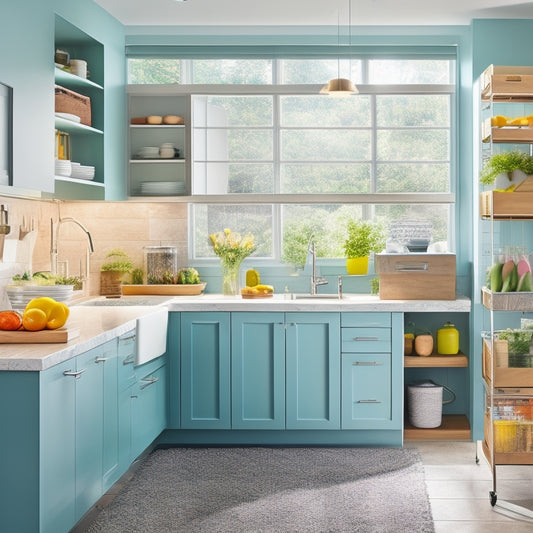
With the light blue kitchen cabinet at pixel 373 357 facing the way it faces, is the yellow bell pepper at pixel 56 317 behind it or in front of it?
in front

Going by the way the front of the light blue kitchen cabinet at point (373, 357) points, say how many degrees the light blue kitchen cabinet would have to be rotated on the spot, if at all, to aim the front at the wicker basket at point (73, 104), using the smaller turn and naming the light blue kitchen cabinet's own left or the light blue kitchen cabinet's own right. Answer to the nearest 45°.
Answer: approximately 90° to the light blue kitchen cabinet's own right

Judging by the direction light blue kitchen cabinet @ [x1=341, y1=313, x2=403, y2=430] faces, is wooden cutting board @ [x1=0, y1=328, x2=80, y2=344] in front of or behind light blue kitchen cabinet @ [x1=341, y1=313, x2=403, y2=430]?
in front

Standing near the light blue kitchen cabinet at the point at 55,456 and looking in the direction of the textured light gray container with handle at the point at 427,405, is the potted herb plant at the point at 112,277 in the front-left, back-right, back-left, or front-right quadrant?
front-left

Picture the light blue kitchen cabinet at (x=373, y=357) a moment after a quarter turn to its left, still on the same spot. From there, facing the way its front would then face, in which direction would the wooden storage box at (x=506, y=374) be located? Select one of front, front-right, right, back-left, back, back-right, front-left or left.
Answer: front-right

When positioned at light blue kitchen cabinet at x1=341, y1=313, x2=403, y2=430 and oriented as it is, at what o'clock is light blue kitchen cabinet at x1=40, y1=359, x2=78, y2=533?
light blue kitchen cabinet at x1=40, y1=359, x2=78, y2=533 is roughly at 1 o'clock from light blue kitchen cabinet at x1=341, y1=313, x2=403, y2=430.

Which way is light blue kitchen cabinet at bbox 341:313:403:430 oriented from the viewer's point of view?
toward the camera

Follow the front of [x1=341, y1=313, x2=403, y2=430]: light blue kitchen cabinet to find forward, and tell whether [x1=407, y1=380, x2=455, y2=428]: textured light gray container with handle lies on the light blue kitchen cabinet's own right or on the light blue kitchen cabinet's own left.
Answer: on the light blue kitchen cabinet's own left

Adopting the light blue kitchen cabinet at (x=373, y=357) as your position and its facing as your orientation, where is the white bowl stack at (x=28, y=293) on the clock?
The white bowl stack is roughly at 2 o'clock from the light blue kitchen cabinet.

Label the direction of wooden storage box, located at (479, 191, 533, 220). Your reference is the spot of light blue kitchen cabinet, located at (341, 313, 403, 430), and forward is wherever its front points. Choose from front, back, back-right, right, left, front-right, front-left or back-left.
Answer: front-left

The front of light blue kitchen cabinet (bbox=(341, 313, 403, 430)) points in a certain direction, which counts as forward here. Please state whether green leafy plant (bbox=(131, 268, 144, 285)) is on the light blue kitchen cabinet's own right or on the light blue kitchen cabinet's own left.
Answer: on the light blue kitchen cabinet's own right

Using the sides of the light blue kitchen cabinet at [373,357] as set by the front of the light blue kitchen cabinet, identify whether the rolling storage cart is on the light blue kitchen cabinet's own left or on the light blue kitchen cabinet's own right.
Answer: on the light blue kitchen cabinet's own left

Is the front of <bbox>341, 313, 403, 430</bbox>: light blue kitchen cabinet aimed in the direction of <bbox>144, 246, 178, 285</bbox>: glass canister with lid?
no
